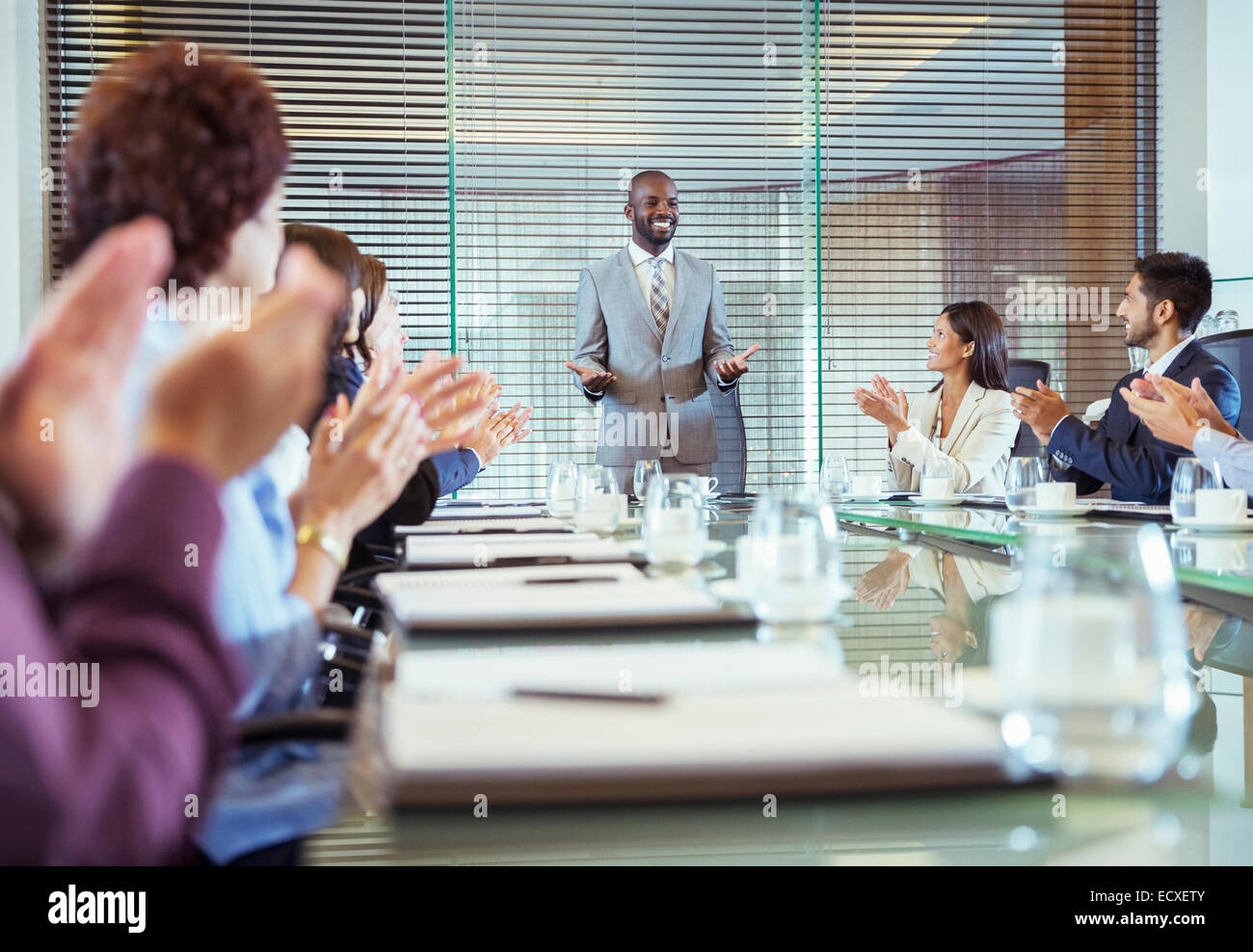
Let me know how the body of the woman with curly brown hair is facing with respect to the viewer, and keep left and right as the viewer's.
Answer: facing away from the viewer and to the right of the viewer

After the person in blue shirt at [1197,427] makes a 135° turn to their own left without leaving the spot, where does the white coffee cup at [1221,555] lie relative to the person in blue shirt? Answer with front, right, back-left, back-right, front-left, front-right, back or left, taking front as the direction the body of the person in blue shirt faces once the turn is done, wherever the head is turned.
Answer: front-right

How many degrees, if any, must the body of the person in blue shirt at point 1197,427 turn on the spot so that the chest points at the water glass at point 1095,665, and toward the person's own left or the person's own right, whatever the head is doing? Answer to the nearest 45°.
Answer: approximately 90° to the person's own left

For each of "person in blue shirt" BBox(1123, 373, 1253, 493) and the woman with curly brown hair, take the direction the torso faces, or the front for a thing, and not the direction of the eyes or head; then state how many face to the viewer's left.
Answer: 1

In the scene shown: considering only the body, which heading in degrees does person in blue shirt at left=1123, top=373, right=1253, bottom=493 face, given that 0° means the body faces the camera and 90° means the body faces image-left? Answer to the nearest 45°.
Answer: approximately 90°

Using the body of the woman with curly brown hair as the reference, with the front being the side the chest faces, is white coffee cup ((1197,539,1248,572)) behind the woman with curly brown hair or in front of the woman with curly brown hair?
in front

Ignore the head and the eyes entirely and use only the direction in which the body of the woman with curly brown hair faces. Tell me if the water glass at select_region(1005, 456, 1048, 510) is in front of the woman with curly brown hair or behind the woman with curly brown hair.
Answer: in front

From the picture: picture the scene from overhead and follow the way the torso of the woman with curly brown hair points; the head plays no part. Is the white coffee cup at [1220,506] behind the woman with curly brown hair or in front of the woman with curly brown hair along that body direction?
in front

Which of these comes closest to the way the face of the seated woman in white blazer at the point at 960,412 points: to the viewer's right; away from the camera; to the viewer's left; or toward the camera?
to the viewer's left

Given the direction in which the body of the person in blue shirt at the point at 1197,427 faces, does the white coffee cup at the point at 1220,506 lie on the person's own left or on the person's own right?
on the person's own left
